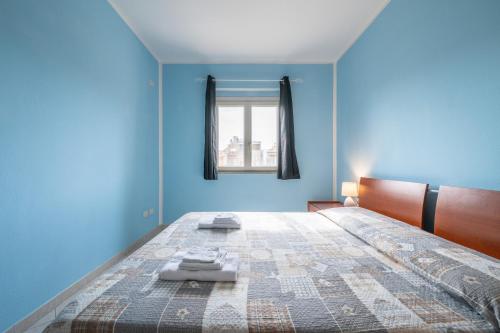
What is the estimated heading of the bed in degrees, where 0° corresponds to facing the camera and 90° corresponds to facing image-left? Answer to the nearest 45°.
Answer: approximately 90°

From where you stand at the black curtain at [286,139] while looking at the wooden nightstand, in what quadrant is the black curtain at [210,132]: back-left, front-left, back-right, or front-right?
back-right

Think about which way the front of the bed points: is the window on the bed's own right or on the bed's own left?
on the bed's own right

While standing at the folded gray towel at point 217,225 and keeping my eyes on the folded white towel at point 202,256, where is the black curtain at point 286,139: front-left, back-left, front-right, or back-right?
back-left

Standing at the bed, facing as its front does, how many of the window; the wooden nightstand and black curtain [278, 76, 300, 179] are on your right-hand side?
3

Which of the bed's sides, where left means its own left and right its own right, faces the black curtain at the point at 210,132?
right

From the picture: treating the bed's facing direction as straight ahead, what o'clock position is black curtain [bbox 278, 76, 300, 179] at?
The black curtain is roughly at 3 o'clock from the bed.
